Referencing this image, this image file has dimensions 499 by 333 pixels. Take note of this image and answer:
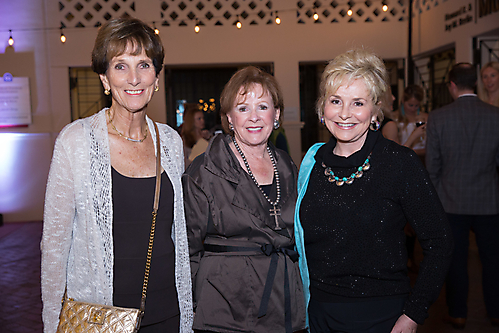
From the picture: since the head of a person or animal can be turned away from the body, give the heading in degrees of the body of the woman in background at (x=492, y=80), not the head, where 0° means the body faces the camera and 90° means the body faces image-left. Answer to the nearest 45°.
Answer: approximately 45°

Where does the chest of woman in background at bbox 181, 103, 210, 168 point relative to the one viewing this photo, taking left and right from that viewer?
facing the viewer and to the right of the viewer

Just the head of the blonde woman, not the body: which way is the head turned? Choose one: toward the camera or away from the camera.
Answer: toward the camera

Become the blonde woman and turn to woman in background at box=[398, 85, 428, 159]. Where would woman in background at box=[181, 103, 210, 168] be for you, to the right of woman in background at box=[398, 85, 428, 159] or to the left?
left

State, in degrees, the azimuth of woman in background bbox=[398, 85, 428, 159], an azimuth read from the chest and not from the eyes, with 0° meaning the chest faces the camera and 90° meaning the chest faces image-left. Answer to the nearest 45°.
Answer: approximately 315°

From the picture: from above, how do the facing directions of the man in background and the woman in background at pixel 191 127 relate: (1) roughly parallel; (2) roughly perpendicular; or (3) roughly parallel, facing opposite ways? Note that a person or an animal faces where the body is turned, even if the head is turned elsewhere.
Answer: roughly perpendicular

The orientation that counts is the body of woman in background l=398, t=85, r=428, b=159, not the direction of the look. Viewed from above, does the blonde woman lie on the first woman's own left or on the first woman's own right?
on the first woman's own right

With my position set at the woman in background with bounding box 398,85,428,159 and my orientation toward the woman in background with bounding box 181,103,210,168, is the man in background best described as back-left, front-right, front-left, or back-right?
back-left

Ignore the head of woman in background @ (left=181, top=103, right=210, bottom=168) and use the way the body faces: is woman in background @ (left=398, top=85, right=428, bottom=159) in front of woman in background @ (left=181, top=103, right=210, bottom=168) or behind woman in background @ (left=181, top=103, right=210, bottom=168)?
in front

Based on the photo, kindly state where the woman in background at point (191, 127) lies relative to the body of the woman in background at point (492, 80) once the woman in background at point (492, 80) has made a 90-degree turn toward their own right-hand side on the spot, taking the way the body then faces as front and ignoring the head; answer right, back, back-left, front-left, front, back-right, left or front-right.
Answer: front-left
